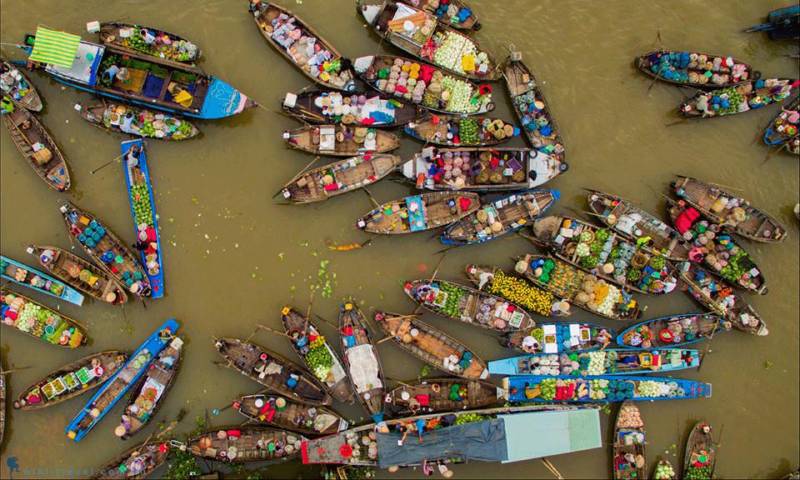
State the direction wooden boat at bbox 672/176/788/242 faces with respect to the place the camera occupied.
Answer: facing the viewer and to the right of the viewer

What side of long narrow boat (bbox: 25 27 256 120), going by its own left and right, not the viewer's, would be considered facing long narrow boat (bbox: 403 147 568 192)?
front

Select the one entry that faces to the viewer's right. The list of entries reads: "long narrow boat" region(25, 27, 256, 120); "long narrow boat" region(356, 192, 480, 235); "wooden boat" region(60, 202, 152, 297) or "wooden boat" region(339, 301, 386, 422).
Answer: "long narrow boat" region(25, 27, 256, 120)
